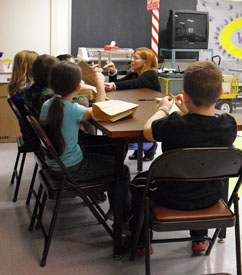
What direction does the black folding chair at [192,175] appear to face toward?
away from the camera

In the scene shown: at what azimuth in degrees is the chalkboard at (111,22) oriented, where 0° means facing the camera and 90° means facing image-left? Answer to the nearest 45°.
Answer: approximately 0°

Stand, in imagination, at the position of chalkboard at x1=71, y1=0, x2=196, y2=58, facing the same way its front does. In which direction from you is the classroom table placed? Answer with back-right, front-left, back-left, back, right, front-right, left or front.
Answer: front

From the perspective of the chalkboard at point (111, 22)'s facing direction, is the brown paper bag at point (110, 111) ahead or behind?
ahead

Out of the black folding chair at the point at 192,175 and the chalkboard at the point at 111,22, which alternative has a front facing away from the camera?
the black folding chair

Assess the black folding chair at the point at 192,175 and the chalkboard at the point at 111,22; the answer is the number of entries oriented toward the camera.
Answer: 1

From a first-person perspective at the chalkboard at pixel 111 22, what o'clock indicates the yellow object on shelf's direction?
The yellow object on shelf is roughly at 9 o'clock from the chalkboard.

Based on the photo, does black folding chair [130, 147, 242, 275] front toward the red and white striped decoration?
yes

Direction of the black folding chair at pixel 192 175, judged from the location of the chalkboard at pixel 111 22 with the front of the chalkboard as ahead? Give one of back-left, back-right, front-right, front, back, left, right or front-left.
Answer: front

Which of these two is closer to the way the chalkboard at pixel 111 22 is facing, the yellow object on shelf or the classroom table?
the classroom table

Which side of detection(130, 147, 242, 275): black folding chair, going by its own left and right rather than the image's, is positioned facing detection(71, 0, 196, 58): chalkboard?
front

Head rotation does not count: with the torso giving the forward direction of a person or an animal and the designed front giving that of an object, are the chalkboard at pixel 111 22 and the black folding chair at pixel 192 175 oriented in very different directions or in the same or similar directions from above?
very different directions
